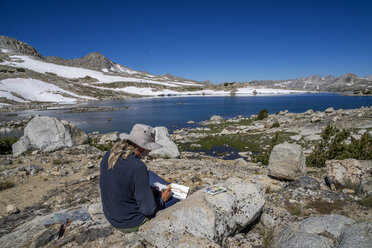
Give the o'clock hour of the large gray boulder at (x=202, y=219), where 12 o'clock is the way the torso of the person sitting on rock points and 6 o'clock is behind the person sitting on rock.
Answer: The large gray boulder is roughly at 2 o'clock from the person sitting on rock.

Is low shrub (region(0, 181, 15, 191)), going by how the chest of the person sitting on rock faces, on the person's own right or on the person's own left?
on the person's own left

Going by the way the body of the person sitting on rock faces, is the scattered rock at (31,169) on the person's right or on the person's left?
on the person's left

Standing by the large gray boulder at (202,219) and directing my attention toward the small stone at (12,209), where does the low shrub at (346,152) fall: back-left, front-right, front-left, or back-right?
back-right

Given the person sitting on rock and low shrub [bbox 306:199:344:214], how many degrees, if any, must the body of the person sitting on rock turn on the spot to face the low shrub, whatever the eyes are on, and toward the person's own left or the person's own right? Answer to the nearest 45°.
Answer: approximately 45° to the person's own right

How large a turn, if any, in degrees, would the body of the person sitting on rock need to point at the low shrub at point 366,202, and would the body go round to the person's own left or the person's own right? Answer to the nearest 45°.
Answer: approximately 45° to the person's own right

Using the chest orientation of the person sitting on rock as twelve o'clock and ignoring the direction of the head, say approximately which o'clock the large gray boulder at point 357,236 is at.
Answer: The large gray boulder is roughly at 2 o'clock from the person sitting on rock.

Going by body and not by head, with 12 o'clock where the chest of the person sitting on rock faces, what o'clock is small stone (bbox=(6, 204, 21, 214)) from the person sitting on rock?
The small stone is roughly at 9 o'clock from the person sitting on rock.

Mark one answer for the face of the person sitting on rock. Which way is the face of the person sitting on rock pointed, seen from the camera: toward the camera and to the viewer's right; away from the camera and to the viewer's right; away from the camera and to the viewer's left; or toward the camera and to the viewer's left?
away from the camera and to the viewer's right

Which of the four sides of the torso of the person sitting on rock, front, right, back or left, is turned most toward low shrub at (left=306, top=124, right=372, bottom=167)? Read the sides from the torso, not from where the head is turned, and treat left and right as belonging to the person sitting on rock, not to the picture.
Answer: front

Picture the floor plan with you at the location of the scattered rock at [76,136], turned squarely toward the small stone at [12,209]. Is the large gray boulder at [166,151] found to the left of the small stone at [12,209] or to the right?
left

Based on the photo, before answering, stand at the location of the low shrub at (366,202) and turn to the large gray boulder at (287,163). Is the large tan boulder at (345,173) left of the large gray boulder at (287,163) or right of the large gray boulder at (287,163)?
right

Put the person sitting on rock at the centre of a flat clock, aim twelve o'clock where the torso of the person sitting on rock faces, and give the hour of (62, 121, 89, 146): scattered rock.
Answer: The scattered rock is roughly at 10 o'clock from the person sitting on rock.

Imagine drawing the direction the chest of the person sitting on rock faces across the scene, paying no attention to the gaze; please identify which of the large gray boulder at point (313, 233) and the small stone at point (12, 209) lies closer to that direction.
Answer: the large gray boulder

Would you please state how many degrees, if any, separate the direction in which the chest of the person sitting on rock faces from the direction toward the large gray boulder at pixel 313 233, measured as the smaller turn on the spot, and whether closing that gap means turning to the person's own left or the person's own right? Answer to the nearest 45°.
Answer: approximately 45° to the person's own right

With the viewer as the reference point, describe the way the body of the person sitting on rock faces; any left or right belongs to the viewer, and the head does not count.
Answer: facing away from the viewer and to the right of the viewer
